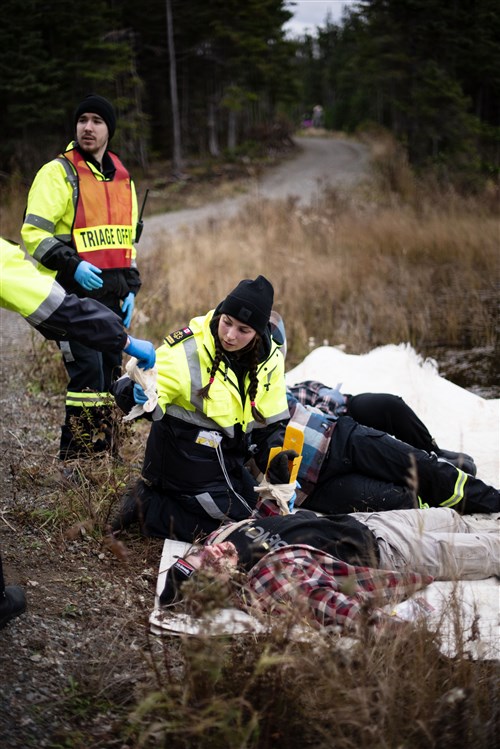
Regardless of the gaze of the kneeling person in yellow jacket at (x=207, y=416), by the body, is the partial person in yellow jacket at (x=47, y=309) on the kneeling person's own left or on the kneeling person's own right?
on the kneeling person's own right

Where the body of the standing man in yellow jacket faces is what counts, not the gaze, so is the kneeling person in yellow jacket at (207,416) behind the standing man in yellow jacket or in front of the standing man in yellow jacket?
in front

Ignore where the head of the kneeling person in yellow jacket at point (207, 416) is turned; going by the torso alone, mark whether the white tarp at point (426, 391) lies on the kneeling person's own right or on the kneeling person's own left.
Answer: on the kneeling person's own left

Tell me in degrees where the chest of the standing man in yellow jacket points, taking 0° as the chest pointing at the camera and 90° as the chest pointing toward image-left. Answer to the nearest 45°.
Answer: approximately 315°

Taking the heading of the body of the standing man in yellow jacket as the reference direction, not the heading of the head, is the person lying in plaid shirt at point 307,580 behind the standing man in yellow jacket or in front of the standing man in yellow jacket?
in front
